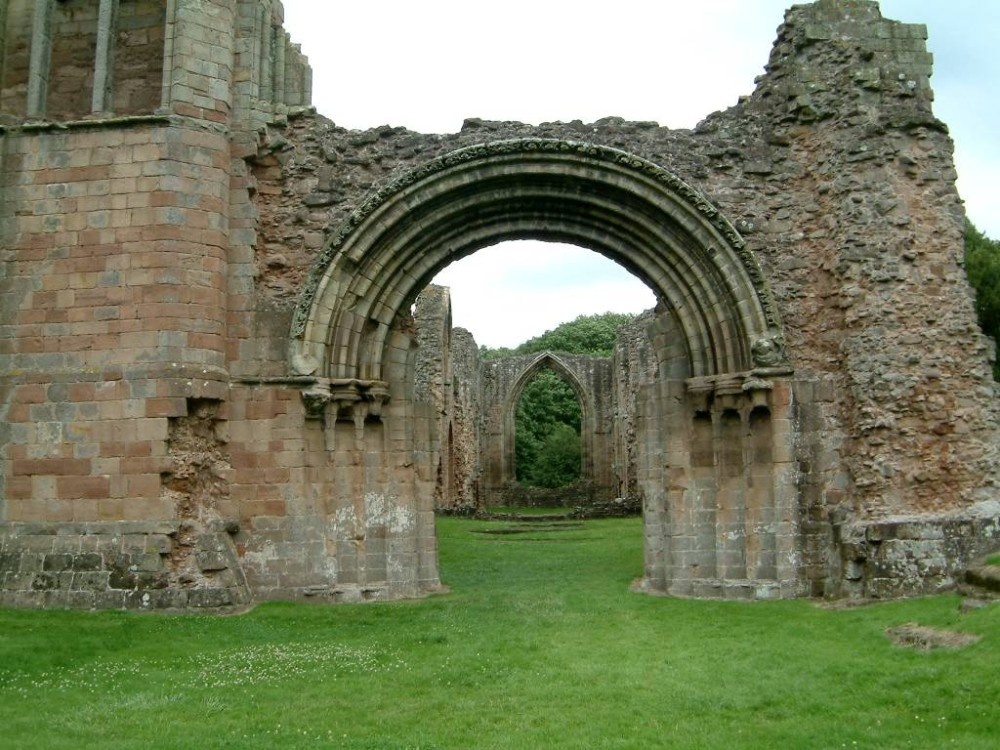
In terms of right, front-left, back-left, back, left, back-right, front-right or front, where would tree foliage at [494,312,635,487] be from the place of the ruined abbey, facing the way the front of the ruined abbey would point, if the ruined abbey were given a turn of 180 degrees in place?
front

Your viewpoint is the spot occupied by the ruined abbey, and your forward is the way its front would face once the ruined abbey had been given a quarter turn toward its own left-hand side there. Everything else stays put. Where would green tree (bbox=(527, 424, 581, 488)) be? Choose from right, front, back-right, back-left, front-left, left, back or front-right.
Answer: left

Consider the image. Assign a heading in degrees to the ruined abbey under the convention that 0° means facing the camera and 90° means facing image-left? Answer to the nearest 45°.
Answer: approximately 0°

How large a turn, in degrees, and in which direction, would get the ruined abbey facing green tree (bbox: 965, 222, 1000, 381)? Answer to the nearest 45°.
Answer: approximately 135° to its left
